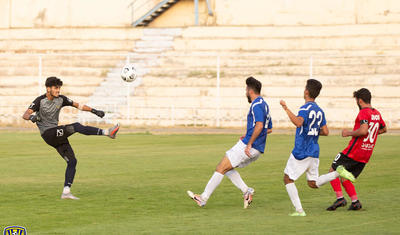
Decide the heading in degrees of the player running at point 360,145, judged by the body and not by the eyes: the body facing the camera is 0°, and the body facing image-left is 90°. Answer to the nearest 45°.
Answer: approximately 135°

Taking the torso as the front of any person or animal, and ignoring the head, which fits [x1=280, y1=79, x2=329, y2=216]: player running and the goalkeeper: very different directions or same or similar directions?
very different directions

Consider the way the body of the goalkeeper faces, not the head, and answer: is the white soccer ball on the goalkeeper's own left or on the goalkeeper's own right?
on the goalkeeper's own left

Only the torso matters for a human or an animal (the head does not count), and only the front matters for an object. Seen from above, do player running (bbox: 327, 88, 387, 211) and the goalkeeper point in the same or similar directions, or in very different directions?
very different directions

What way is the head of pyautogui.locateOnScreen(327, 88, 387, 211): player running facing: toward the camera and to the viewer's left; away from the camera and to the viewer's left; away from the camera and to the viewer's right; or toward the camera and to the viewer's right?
away from the camera and to the viewer's left

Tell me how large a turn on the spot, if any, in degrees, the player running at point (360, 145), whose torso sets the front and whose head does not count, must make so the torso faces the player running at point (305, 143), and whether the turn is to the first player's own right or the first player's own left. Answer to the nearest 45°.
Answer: approximately 90° to the first player's own left

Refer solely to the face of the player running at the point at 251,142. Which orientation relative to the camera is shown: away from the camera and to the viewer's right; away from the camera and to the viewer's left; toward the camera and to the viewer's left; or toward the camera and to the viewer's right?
away from the camera and to the viewer's left

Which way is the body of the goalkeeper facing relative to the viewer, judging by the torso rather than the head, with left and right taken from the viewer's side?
facing the viewer and to the right of the viewer
